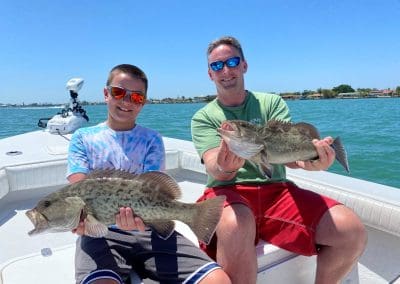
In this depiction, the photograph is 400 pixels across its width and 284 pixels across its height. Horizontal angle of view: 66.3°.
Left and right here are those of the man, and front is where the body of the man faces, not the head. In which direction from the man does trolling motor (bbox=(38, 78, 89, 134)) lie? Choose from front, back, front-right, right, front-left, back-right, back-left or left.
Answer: back-right

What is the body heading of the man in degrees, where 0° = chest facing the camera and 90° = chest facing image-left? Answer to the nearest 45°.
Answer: approximately 0°
